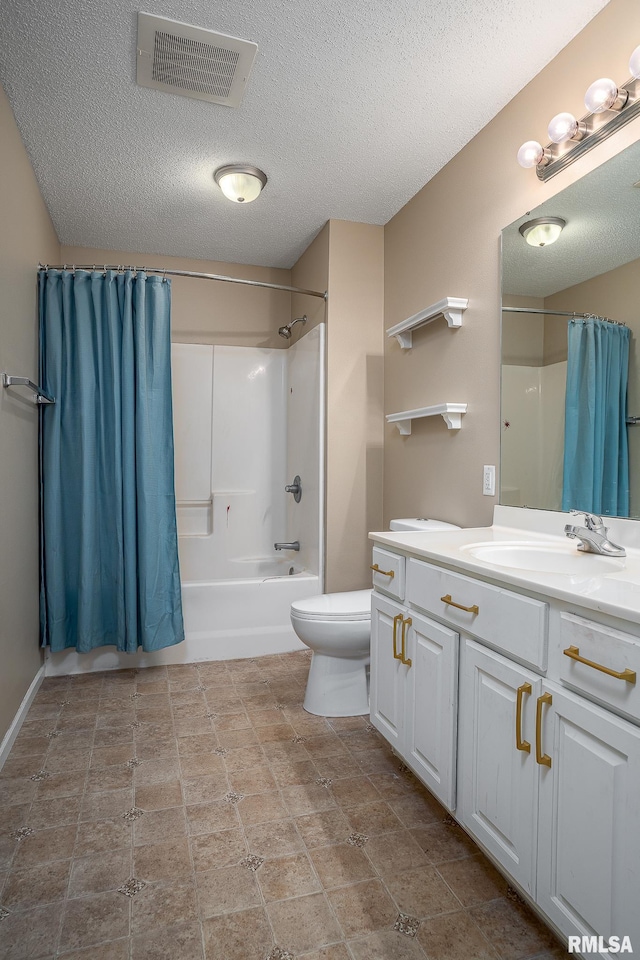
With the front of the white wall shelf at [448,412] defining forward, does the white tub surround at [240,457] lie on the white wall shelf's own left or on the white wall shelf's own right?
on the white wall shelf's own right

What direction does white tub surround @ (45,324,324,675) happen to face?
toward the camera

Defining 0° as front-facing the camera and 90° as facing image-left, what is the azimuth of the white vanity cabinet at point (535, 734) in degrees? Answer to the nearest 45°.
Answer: approximately 45°

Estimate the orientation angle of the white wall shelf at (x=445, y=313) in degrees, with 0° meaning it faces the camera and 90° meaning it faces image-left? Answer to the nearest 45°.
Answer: approximately 45°

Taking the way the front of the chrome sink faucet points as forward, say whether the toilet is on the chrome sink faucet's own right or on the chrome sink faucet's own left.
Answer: on the chrome sink faucet's own right

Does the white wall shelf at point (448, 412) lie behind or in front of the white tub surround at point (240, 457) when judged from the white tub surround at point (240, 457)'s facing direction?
in front

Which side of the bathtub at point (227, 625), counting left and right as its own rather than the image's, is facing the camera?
front

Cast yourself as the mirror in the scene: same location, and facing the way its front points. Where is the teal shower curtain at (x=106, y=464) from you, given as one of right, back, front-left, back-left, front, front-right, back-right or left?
front-right

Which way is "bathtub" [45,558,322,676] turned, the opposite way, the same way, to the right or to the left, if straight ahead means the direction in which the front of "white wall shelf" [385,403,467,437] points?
to the left

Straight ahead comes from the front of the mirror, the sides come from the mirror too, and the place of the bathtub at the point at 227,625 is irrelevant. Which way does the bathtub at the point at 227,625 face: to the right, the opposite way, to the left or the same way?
to the left

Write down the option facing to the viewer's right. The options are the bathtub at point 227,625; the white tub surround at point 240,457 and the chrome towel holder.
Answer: the chrome towel holder

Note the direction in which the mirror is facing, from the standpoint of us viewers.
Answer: facing the viewer and to the left of the viewer

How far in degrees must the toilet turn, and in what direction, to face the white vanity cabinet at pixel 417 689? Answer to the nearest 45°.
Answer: approximately 135° to its left
